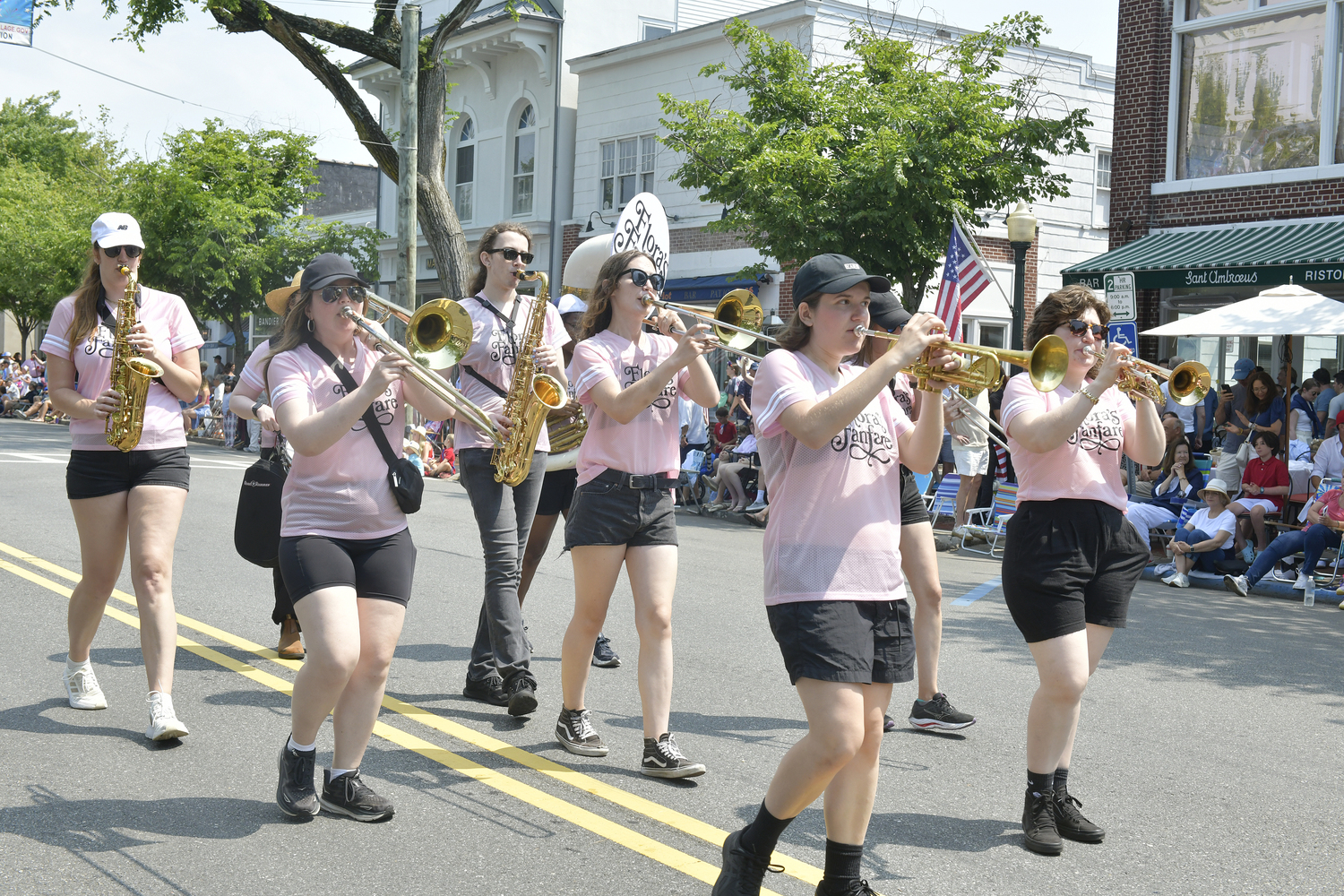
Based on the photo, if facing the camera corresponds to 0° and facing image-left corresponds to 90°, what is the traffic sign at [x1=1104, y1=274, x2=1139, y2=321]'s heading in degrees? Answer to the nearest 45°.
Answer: approximately 0°

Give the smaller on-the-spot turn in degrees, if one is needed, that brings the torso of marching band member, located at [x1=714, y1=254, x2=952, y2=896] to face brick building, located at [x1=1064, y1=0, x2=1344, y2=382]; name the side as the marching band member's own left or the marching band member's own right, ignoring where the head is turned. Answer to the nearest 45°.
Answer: approximately 135° to the marching band member's own left

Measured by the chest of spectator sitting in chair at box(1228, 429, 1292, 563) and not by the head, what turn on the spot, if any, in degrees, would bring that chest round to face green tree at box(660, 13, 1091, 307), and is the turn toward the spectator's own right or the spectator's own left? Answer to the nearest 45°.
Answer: approximately 90° to the spectator's own right

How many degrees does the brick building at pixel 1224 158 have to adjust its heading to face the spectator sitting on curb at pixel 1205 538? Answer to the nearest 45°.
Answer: approximately 45° to its left

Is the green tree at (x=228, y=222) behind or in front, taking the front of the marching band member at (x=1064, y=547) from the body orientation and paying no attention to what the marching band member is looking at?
behind

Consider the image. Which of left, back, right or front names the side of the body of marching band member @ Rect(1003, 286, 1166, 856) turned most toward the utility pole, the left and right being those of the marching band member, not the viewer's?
back

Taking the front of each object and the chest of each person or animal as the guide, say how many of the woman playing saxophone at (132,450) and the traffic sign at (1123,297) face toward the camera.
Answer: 2

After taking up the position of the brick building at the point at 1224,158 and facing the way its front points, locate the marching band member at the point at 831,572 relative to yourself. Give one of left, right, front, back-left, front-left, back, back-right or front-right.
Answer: front-left

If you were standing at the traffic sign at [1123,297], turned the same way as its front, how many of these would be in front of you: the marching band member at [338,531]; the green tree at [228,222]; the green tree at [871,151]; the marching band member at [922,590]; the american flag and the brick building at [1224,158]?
2

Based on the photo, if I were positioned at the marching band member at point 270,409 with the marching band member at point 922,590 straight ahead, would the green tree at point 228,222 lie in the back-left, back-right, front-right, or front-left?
back-left

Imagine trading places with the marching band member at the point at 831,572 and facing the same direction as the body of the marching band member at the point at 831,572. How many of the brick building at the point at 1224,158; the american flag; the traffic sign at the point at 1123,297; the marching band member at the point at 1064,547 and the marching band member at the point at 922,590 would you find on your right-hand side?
0

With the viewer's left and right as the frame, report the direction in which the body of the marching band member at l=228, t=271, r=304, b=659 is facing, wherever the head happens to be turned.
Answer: facing the viewer and to the right of the viewer

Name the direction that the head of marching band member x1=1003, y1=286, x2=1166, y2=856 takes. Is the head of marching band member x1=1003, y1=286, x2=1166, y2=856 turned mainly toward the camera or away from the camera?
toward the camera

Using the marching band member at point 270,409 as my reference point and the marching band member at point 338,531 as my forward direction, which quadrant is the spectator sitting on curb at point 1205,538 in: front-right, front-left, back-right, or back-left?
back-left

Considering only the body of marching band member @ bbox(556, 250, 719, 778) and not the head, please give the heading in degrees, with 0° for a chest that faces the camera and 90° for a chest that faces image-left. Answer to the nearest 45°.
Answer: approximately 315°

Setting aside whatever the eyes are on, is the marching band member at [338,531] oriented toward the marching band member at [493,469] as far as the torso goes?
no

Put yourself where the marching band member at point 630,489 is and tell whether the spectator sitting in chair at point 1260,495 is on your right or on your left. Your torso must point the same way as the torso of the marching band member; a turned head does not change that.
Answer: on your left

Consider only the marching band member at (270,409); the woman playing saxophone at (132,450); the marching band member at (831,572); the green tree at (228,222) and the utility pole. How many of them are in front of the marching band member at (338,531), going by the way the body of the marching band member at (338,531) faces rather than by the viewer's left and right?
1

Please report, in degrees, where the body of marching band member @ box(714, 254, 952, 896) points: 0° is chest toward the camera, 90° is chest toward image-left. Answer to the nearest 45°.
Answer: approximately 315°
